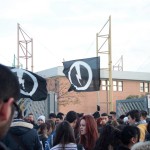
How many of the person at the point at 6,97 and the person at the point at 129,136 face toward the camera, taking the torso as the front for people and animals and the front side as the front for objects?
0

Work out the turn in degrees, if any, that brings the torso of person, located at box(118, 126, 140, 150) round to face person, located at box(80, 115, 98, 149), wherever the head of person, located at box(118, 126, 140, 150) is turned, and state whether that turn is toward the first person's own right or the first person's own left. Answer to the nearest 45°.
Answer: approximately 90° to the first person's own left

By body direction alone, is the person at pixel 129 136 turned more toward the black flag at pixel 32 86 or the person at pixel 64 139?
the black flag

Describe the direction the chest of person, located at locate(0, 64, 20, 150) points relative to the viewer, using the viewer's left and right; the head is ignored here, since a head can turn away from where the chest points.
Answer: facing away from the viewer and to the right of the viewer

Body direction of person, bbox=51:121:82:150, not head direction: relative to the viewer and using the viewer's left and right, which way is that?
facing away from the viewer

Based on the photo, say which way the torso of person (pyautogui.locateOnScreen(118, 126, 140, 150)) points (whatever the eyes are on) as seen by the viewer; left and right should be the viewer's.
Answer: facing away from the viewer and to the right of the viewer

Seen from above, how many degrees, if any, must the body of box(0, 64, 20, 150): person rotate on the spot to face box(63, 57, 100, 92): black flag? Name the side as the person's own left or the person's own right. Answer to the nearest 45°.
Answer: approximately 45° to the person's own left

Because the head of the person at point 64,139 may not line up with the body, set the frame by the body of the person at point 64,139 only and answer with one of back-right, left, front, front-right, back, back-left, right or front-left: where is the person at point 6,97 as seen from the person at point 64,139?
back

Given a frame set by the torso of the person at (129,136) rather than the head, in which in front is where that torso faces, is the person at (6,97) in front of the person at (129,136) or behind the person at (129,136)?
behind

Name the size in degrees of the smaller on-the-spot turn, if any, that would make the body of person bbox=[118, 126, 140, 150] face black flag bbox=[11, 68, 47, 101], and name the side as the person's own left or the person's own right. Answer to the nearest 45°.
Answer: approximately 90° to the person's own left
